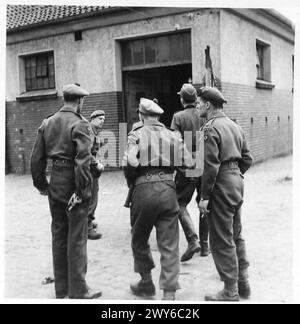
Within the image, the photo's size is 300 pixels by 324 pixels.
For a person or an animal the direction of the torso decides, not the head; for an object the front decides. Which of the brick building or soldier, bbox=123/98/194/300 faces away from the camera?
the soldier

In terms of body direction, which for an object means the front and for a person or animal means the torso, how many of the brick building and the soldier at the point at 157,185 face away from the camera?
1

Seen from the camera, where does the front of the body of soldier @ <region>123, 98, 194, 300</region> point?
away from the camera

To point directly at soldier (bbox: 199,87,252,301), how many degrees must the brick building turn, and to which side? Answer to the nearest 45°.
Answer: approximately 45° to its left

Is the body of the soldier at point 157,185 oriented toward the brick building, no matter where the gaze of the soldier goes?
yes

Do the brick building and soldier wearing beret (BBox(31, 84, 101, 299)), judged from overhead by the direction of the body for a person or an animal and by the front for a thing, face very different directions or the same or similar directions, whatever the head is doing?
very different directions

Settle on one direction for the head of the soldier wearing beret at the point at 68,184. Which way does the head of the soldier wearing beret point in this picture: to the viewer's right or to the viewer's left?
to the viewer's right

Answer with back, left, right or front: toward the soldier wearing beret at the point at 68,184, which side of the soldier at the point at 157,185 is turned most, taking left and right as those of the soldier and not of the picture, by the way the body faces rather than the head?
left

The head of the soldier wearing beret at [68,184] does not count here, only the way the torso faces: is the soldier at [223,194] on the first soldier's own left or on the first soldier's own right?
on the first soldier's own right

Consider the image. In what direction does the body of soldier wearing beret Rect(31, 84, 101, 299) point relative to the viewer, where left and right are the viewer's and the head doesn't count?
facing away from the viewer and to the right of the viewer

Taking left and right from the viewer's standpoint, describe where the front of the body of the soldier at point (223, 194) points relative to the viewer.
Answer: facing away from the viewer and to the left of the viewer
